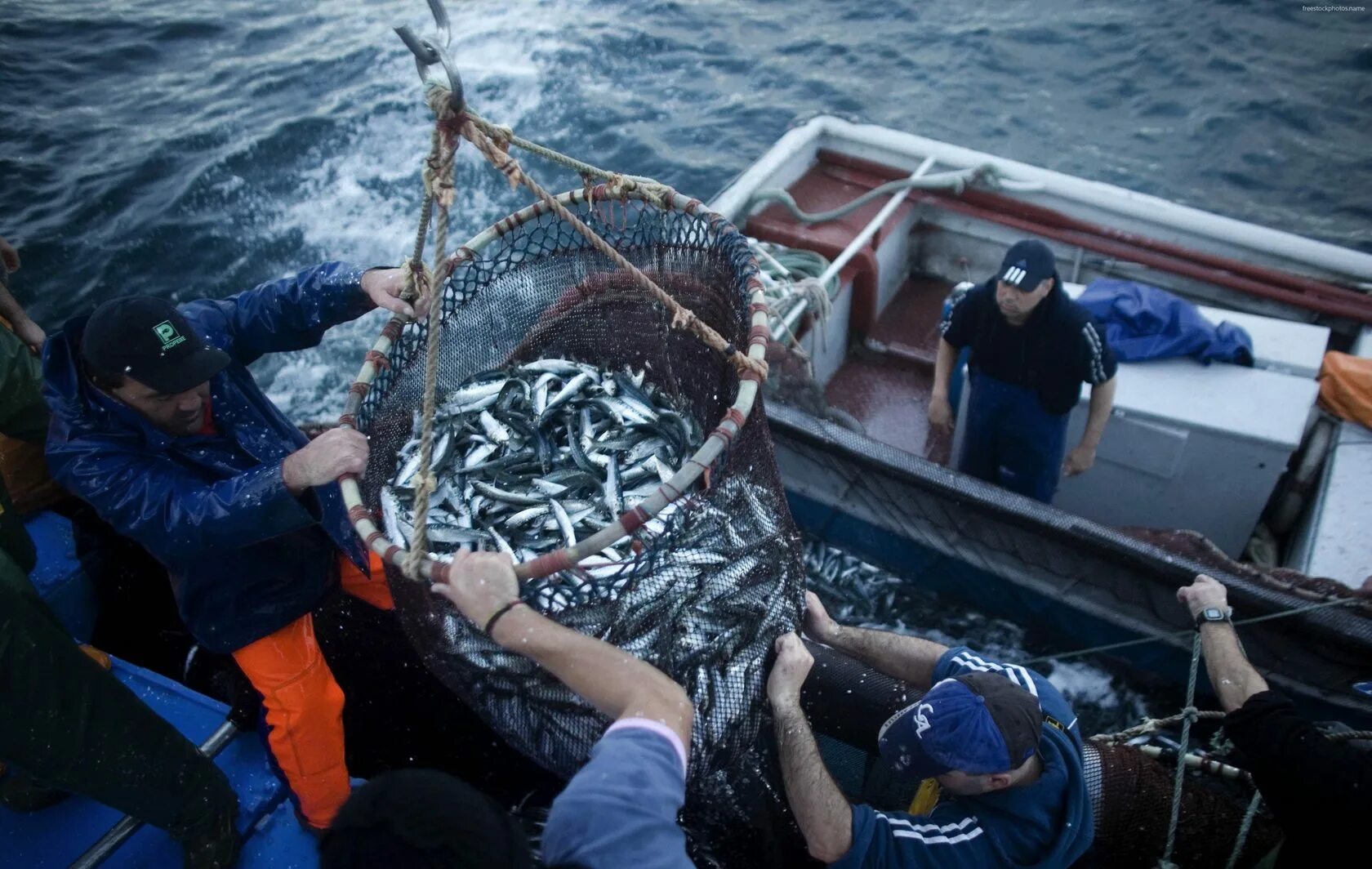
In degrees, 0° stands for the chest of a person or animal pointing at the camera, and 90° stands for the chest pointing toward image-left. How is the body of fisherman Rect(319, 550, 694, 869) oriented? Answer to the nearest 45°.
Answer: approximately 180°

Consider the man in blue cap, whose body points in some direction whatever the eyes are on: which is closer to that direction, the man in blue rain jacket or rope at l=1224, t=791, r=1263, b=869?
the man in blue rain jacket

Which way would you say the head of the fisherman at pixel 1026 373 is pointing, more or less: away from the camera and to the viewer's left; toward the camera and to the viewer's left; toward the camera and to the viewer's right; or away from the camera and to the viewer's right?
toward the camera and to the viewer's left

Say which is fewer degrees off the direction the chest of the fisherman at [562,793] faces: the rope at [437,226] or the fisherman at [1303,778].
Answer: the rope

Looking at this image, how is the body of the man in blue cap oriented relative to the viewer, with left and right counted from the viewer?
facing to the left of the viewer

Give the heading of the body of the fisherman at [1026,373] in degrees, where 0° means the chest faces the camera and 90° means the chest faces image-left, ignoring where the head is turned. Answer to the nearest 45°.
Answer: approximately 45°

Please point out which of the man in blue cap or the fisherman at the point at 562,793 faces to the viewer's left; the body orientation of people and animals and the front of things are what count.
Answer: the man in blue cap

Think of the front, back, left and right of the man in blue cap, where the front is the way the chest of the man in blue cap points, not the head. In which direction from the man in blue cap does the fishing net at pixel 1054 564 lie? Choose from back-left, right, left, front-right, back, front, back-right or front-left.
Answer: right

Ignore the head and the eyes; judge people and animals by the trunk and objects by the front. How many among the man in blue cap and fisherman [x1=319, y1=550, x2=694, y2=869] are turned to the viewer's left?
1

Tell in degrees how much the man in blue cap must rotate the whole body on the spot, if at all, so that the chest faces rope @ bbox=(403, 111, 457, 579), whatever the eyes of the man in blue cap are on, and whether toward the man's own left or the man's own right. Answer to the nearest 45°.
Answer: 0° — they already face it
